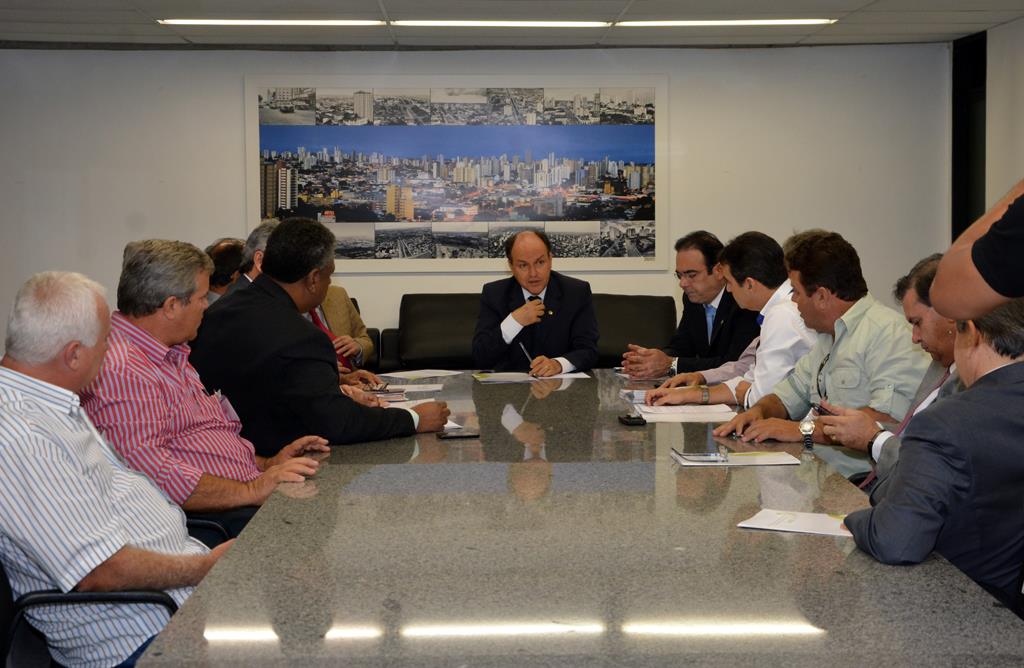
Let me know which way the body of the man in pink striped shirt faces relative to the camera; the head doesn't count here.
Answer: to the viewer's right

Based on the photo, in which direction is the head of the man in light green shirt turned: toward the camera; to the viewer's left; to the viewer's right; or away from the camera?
to the viewer's left

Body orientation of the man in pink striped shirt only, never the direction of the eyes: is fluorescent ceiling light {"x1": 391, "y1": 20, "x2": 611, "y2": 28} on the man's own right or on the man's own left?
on the man's own left

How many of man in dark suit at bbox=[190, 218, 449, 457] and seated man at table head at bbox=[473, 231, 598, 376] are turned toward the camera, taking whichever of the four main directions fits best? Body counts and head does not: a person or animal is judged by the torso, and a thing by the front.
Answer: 1

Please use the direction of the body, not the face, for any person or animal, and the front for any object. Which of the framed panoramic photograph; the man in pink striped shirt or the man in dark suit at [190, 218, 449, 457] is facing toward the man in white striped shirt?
the framed panoramic photograph

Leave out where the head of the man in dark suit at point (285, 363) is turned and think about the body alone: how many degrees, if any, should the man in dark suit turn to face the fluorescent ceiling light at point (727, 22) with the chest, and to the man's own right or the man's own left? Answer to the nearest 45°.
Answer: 0° — they already face it

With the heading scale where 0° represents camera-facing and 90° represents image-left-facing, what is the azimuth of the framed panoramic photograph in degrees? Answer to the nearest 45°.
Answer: approximately 0°

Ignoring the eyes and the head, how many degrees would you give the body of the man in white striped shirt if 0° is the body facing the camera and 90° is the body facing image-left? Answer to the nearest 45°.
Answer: approximately 270°

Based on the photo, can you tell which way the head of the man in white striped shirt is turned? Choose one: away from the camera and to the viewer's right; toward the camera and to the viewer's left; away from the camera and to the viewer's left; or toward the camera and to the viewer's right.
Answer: away from the camera and to the viewer's right

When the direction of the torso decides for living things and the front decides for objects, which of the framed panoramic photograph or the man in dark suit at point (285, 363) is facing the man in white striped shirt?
the framed panoramic photograph

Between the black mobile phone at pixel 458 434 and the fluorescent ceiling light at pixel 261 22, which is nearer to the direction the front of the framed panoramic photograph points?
the black mobile phone

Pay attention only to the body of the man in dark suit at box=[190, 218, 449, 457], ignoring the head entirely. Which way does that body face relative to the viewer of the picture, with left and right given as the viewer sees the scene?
facing away from the viewer and to the right of the viewer
